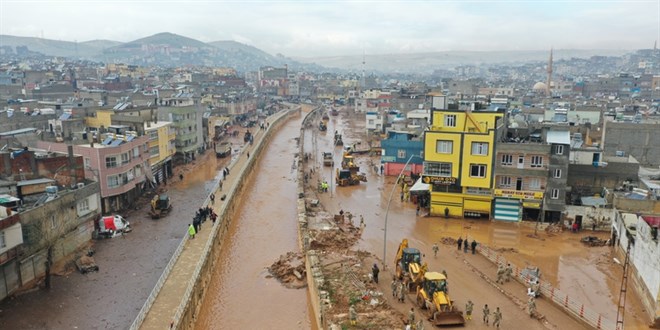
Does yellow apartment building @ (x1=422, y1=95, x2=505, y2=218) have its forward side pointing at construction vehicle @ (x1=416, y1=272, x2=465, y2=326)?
yes

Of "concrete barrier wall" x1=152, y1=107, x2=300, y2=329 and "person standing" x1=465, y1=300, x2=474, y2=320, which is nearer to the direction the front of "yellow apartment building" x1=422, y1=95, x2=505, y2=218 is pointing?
the person standing

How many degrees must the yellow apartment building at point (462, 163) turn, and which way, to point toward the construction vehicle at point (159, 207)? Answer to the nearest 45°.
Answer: approximately 90° to its right

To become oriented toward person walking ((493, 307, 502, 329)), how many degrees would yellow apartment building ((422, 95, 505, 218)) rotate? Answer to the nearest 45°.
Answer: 0° — it already faces them

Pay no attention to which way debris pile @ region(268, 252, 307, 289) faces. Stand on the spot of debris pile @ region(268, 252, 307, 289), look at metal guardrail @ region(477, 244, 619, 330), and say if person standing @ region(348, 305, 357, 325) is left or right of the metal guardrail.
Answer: right

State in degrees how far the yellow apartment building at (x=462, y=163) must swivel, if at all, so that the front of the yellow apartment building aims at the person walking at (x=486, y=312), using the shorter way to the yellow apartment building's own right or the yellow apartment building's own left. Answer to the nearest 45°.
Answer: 0° — it already faces them

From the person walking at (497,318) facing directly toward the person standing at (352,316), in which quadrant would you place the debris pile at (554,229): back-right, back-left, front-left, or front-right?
back-right

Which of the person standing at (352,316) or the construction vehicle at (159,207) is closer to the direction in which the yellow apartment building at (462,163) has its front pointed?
the person standing

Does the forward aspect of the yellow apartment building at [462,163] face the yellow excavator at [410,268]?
yes

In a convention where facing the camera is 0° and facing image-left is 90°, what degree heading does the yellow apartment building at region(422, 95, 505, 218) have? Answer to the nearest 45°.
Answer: approximately 0°

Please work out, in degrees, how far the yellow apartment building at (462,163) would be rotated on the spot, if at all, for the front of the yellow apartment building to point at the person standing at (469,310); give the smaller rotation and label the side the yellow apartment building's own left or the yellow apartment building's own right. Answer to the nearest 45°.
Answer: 0° — it already faces them
